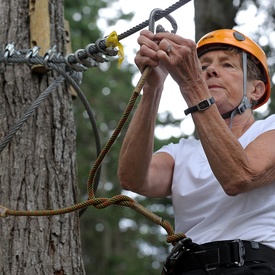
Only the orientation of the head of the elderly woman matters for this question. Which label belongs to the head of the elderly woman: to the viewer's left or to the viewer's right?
to the viewer's left

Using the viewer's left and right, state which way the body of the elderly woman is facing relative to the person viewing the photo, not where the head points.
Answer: facing the viewer and to the left of the viewer
